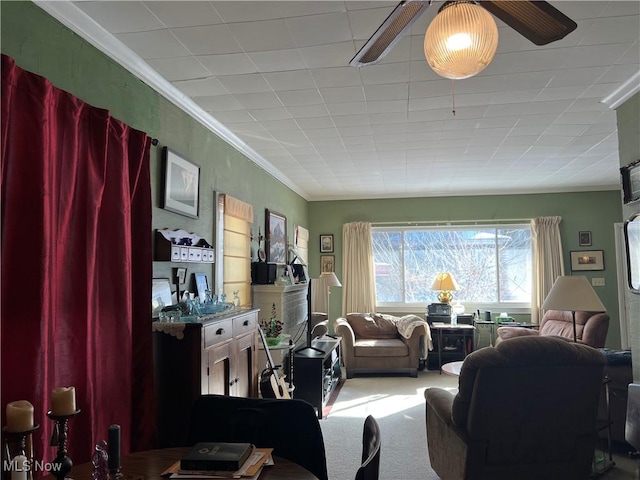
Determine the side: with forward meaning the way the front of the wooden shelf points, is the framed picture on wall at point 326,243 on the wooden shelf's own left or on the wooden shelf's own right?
on the wooden shelf's own left

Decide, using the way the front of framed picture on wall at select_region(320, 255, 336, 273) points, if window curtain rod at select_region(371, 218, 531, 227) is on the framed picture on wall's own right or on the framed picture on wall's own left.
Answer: on the framed picture on wall's own left

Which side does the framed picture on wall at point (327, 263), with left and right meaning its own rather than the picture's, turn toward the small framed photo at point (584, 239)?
left

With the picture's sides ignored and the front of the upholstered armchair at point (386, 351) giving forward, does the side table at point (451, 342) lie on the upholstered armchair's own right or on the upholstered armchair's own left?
on the upholstered armchair's own left

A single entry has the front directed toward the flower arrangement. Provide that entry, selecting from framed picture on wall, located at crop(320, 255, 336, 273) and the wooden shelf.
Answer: the framed picture on wall

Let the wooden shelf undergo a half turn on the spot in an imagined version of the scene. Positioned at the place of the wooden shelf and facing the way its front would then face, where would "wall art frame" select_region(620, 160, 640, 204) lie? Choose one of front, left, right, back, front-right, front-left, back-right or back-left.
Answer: back-right

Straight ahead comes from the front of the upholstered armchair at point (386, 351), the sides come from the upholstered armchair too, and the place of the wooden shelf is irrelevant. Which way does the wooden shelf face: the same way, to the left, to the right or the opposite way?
to the left

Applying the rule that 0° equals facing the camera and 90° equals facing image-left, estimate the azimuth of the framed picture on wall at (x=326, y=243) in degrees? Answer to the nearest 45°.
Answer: approximately 0°

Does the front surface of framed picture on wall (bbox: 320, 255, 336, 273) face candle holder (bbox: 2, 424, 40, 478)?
yes
